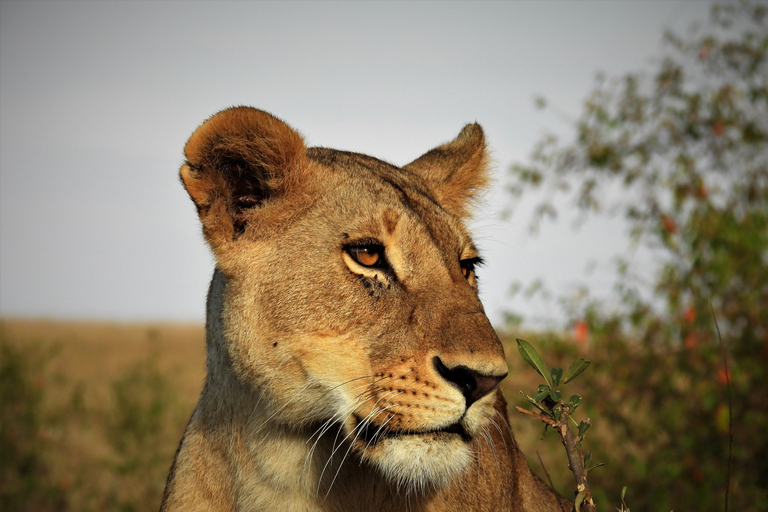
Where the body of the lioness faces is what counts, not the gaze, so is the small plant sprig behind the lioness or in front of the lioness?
in front

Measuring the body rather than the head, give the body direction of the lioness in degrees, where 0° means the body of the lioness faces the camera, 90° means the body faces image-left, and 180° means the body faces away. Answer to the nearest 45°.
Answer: approximately 315°
